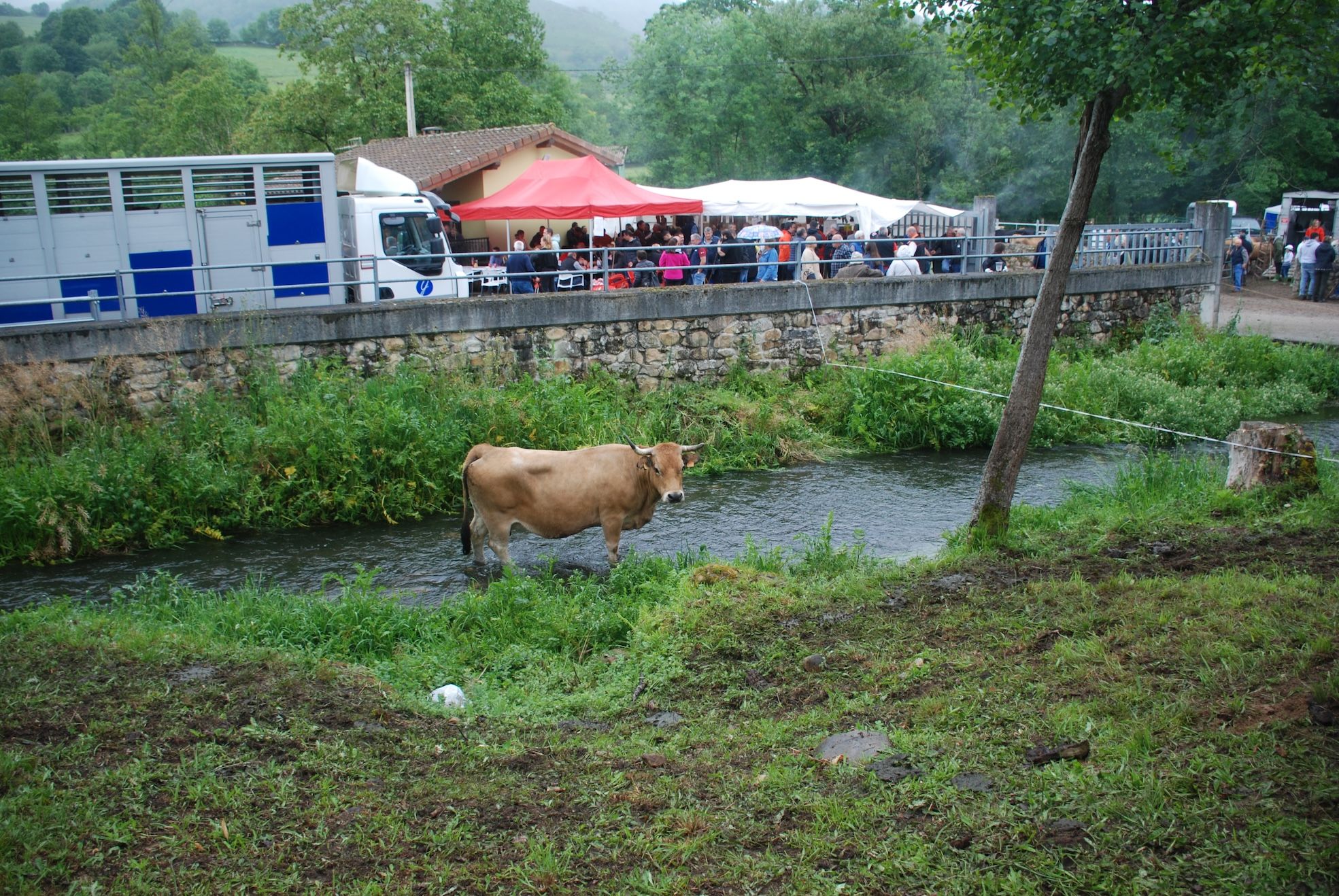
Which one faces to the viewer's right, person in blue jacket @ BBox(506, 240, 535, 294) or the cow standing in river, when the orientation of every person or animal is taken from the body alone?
the cow standing in river

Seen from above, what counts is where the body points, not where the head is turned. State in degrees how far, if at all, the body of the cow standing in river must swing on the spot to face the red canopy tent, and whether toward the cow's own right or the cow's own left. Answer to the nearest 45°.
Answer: approximately 90° to the cow's own left

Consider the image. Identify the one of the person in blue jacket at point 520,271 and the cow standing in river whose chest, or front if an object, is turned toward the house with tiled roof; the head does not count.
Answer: the person in blue jacket

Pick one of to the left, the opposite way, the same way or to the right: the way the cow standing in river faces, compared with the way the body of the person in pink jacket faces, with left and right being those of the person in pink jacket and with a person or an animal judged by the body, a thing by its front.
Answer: to the right

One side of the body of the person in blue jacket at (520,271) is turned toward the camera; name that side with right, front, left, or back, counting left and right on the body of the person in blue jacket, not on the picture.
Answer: back

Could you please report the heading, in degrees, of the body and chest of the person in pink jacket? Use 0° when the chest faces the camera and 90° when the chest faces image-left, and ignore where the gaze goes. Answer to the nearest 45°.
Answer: approximately 180°

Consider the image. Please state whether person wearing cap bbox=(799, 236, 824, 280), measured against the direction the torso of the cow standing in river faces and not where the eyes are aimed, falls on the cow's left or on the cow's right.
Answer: on the cow's left

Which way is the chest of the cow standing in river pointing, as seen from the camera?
to the viewer's right
